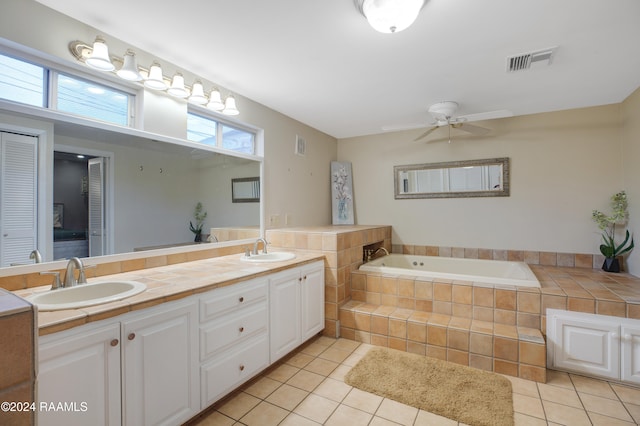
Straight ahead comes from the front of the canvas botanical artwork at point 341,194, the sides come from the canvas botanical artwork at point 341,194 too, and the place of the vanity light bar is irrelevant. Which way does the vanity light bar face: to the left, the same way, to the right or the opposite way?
to the left

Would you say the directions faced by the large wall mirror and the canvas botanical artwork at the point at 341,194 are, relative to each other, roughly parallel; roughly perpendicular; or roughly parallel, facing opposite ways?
roughly perpendicular

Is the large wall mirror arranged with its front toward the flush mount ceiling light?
yes

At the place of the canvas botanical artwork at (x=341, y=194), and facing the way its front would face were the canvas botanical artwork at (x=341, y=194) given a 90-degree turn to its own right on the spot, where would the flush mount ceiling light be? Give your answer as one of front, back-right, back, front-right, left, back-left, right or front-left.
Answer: left

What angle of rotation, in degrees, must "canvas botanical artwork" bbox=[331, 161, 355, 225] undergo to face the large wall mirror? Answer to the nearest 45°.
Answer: approximately 45° to its right

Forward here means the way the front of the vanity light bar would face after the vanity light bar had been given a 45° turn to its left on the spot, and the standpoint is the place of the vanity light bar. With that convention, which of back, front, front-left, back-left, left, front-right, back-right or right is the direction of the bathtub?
front

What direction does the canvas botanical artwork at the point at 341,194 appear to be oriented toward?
toward the camera

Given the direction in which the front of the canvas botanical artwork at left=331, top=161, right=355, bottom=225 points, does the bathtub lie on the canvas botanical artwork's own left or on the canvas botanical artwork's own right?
on the canvas botanical artwork's own left

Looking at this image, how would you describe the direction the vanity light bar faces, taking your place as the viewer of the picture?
facing the viewer and to the right of the viewer

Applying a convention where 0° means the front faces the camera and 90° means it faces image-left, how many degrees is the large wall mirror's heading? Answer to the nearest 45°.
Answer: approximately 315°
